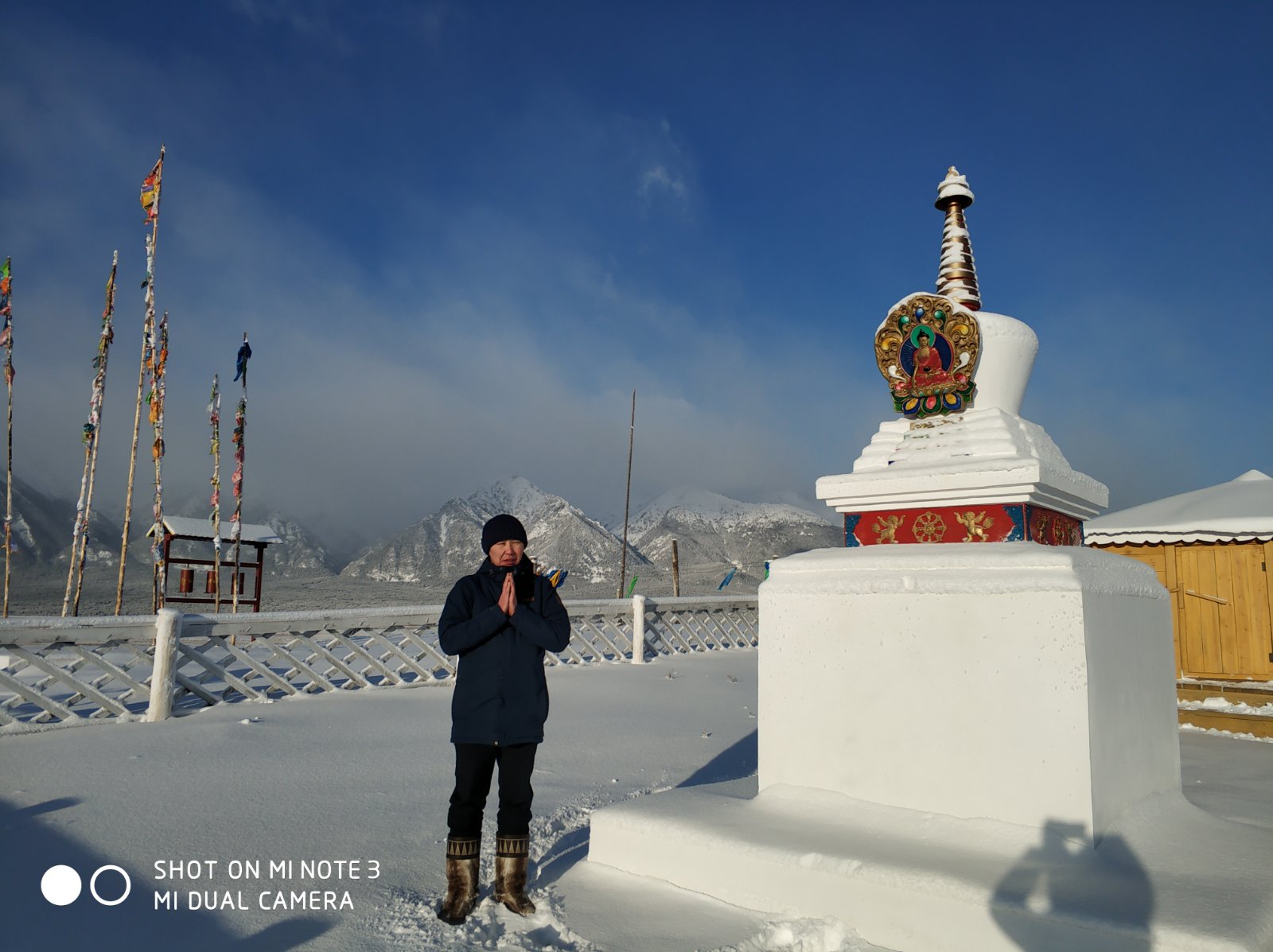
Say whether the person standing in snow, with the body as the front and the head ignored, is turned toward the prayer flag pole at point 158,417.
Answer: no

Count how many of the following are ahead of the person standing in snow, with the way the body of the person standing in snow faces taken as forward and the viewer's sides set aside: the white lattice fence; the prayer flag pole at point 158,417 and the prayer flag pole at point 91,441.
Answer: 0

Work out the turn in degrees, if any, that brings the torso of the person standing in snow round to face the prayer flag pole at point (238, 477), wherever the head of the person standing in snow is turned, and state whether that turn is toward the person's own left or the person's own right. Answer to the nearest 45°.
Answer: approximately 180°

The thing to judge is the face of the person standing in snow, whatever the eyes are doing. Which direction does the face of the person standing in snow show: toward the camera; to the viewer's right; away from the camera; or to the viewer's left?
toward the camera

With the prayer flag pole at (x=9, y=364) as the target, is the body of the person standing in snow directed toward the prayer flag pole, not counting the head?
no

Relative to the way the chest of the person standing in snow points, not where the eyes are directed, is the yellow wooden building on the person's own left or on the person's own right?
on the person's own left

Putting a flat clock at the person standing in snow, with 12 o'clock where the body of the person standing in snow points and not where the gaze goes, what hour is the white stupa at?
The white stupa is roughly at 9 o'clock from the person standing in snow.

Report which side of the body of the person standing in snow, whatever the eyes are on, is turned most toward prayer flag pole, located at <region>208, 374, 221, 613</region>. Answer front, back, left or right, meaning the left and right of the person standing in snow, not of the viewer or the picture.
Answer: back

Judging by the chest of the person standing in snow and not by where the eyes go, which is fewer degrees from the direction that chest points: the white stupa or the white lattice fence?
the white stupa

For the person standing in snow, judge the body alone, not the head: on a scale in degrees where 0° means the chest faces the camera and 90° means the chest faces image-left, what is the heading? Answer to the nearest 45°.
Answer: approximately 0°
